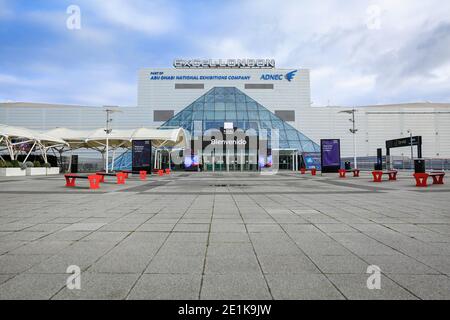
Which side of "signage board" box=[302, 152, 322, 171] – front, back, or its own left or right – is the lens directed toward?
front

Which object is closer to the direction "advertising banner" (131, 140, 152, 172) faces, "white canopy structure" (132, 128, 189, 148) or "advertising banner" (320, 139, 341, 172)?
the advertising banner

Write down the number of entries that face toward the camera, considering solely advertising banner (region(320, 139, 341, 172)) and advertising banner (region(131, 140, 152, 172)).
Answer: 2

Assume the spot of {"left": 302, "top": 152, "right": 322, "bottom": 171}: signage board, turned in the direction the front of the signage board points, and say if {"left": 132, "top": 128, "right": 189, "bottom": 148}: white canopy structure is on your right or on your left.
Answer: on your right

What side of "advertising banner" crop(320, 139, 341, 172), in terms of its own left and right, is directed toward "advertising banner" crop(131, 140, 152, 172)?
right

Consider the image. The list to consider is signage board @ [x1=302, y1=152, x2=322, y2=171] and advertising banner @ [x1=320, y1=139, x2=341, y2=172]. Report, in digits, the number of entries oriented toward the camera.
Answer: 2

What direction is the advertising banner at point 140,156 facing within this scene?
toward the camera
